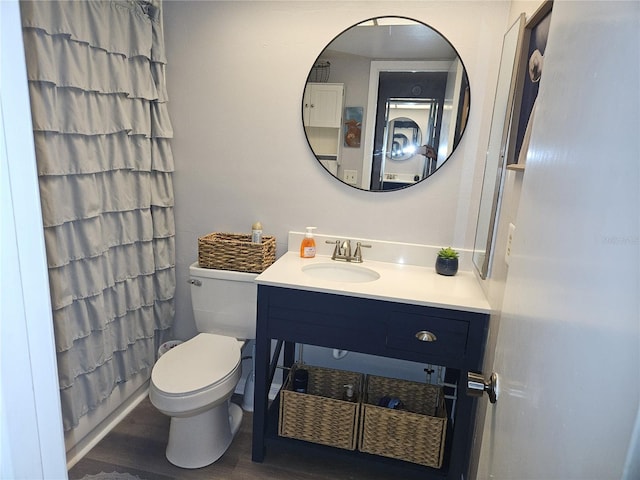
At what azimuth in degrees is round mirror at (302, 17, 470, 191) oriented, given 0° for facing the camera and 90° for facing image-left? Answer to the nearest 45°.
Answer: approximately 0°

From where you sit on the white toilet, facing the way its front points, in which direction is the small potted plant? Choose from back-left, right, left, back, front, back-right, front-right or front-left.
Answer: back-left

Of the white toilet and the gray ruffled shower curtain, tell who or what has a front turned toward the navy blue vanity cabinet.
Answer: the gray ruffled shower curtain

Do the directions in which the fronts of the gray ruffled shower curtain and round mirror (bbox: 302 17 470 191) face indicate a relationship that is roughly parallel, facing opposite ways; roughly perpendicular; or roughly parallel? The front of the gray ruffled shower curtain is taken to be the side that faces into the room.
roughly perpendicular

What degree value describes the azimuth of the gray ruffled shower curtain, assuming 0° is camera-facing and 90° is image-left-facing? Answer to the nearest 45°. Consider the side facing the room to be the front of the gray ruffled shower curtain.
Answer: approximately 315°

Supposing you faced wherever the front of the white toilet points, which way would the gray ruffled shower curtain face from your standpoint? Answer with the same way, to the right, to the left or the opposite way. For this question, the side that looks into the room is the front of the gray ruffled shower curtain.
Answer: to the left

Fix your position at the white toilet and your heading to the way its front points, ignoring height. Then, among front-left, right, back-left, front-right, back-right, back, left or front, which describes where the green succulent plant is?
back-left

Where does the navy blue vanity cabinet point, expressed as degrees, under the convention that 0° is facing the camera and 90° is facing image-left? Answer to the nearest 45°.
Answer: approximately 0°

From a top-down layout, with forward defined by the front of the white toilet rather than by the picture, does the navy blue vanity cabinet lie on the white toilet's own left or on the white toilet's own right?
on the white toilet's own left

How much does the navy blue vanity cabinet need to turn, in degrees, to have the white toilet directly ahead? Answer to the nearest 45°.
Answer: approximately 90° to its right

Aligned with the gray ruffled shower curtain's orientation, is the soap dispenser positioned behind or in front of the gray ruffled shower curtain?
in front

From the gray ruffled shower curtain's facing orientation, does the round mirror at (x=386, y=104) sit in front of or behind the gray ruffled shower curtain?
in front
